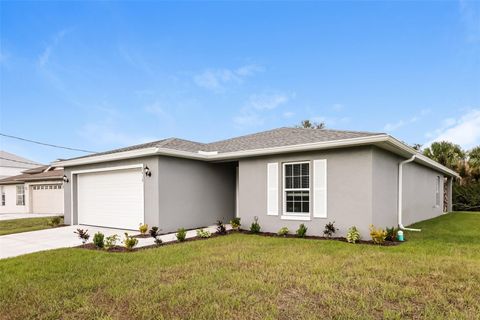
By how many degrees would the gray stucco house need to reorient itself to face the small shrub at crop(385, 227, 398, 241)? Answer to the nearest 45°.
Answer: approximately 90° to its left

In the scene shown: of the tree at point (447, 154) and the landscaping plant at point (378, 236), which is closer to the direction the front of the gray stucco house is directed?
the landscaping plant

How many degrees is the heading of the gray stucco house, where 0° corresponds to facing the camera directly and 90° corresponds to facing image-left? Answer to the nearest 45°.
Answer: approximately 45°

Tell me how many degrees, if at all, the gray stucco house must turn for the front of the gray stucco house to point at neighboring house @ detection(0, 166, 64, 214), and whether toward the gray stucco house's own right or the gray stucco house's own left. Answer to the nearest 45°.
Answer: approximately 90° to the gray stucco house's own right

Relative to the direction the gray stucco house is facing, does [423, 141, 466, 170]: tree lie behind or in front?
behind

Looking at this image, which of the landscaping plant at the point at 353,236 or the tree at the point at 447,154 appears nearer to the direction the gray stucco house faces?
the landscaping plant

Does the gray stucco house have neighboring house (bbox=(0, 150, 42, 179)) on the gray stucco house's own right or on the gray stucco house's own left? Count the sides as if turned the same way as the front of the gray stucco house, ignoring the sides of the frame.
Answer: on the gray stucco house's own right

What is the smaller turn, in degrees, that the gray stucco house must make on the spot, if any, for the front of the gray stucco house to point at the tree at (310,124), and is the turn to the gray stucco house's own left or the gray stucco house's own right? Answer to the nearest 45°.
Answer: approximately 135° to the gray stucco house's own right
